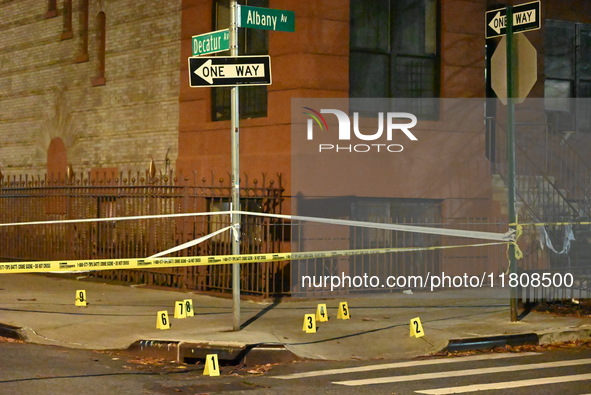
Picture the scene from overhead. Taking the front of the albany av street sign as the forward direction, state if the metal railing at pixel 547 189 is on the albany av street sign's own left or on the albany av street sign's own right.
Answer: on the albany av street sign's own left

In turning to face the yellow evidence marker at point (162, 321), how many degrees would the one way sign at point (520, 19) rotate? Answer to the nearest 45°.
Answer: approximately 45° to its right

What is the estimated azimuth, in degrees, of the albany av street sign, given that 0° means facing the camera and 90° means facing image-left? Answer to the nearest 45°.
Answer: approximately 315°

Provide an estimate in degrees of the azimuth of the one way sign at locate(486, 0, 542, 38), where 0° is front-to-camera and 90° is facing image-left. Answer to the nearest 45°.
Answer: approximately 45°
